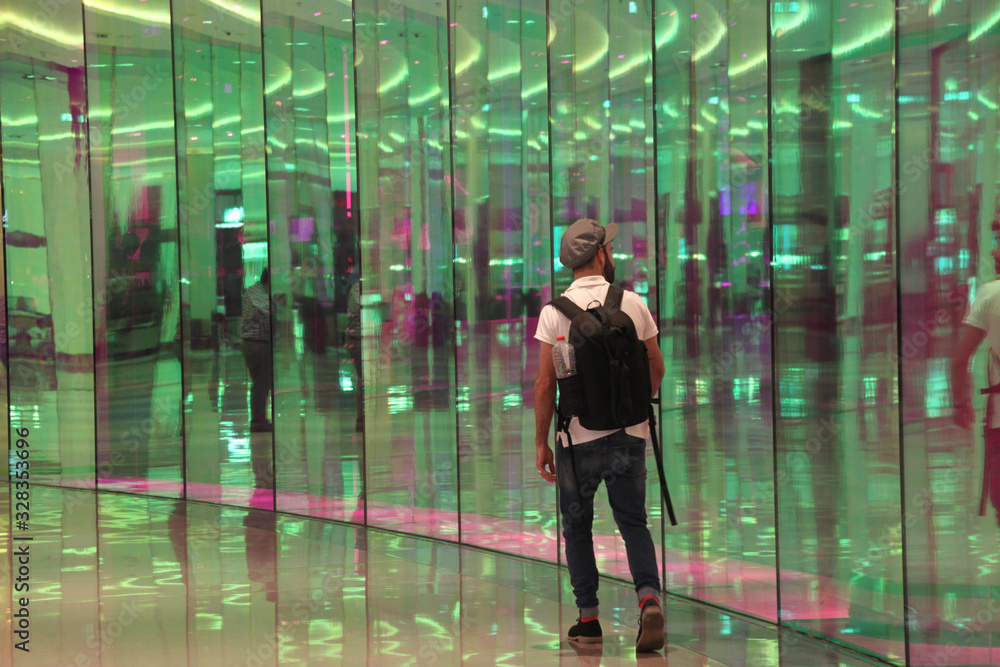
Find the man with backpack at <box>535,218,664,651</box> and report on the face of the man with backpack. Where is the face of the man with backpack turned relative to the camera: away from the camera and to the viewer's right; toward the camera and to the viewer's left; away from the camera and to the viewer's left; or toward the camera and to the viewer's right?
away from the camera and to the viewer's right

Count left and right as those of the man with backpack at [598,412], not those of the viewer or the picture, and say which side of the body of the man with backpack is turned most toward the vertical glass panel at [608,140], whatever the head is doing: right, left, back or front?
front

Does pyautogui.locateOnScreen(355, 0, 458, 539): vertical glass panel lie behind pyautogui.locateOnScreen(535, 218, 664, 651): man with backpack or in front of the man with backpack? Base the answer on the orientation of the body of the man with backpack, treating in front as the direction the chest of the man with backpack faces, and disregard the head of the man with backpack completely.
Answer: in front

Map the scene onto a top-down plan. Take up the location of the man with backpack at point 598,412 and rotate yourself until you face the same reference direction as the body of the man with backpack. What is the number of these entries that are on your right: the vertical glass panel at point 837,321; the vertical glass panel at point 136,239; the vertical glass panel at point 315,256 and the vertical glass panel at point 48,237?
1

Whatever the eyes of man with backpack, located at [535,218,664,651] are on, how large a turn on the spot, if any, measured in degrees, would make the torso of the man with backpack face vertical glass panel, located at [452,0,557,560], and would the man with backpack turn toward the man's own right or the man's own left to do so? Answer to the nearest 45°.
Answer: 0° — they already face it

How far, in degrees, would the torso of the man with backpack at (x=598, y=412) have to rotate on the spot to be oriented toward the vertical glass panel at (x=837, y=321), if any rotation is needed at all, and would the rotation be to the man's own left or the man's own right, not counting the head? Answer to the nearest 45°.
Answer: approximately 90° to the man's own right

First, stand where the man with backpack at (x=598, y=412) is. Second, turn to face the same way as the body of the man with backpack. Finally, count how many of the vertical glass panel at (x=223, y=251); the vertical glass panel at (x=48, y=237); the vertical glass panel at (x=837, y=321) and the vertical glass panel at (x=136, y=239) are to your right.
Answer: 1

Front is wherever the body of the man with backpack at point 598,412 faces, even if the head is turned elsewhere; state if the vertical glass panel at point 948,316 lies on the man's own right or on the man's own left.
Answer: on the man's own right

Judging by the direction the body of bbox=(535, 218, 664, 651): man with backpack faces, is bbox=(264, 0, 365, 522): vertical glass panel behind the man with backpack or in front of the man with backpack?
in front

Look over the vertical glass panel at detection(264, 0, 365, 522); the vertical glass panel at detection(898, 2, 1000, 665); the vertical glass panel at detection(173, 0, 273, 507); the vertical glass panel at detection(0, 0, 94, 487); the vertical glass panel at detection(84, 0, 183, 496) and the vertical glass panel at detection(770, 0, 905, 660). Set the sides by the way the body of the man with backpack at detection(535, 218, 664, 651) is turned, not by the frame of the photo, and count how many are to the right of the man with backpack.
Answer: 2

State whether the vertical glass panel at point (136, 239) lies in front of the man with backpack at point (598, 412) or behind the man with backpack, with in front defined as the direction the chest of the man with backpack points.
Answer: in front

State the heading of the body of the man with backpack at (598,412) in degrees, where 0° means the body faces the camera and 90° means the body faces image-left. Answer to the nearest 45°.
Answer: approximately 180°
